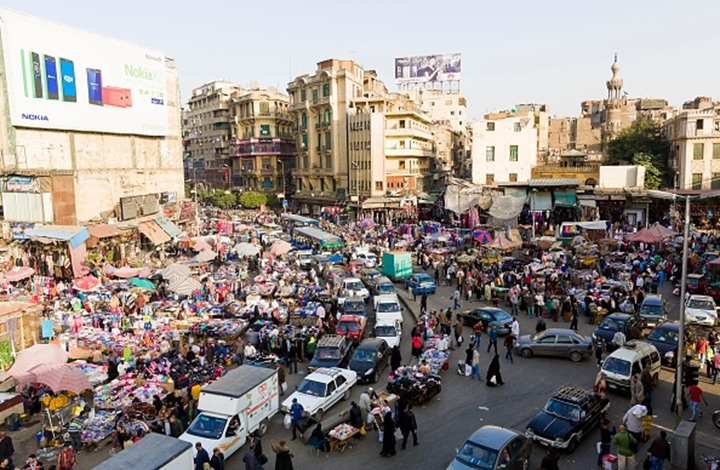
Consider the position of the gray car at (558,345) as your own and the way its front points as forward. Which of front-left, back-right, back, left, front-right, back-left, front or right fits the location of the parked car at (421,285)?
front-right

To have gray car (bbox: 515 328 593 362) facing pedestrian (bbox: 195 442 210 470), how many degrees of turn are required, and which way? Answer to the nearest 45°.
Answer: approximately 45° to its left

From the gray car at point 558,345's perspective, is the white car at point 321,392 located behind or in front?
in front

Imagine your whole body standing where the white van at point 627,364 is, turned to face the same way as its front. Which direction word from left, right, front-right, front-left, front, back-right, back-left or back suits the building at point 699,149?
back-right

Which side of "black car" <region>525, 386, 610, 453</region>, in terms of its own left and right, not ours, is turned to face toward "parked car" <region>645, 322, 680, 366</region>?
back

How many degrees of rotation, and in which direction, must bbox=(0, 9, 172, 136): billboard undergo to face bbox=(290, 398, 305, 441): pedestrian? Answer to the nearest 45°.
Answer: approximately 45° to its right

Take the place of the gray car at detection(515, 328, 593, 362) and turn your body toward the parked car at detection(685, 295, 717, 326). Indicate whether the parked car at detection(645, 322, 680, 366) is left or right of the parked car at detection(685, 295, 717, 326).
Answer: right

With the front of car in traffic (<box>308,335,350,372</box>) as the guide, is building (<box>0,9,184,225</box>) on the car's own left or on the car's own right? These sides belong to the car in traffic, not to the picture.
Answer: on the car's own right

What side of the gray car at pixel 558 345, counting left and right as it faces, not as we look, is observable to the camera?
left

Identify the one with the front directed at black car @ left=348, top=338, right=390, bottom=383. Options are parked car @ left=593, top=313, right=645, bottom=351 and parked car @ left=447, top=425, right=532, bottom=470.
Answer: parked car @ left=593, top=313, right=645, bottom=351

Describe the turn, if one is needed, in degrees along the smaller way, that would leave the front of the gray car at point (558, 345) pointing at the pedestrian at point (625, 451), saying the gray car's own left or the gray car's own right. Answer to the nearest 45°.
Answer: approximately 90° to the gray car's own left

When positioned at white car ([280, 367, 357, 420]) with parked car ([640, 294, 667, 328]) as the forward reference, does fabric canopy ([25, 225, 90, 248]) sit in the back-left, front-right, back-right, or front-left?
back-left

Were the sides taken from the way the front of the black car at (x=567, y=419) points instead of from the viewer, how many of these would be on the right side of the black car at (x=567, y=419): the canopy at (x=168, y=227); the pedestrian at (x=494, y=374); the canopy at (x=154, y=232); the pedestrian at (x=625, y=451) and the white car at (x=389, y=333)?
4

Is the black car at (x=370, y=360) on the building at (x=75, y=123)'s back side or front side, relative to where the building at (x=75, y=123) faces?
on the front side

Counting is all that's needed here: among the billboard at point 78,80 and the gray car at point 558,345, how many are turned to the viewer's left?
1
